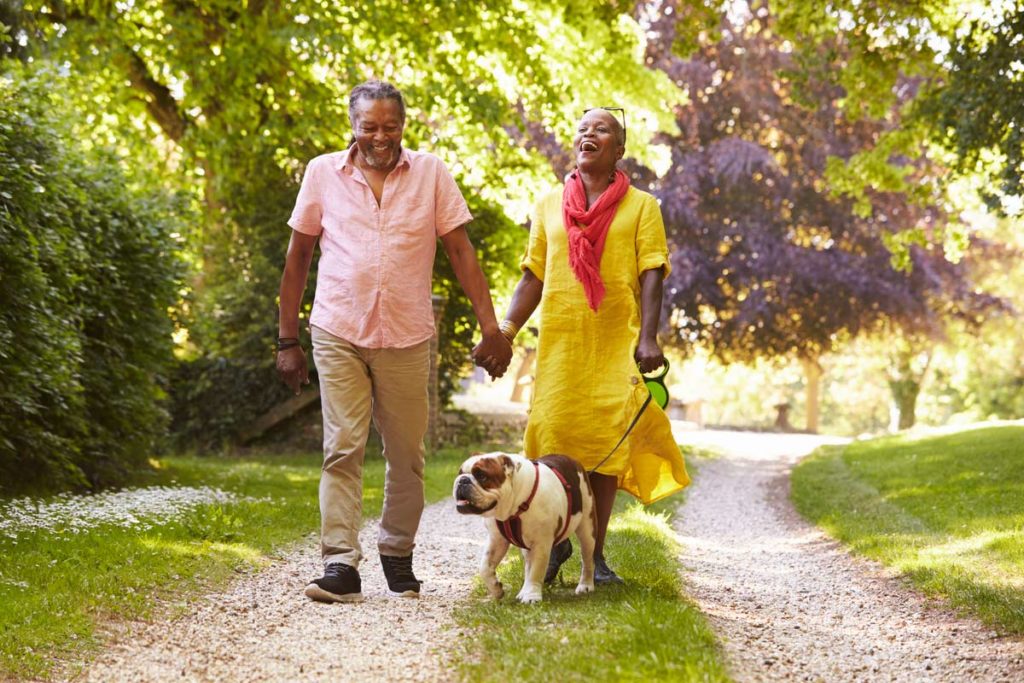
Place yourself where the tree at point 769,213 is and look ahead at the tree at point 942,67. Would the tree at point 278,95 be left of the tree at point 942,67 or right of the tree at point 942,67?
right

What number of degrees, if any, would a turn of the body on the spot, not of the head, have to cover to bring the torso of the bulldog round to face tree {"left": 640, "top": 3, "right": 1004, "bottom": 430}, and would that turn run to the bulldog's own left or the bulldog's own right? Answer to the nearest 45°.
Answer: approximately 135° to the bulldog's own right

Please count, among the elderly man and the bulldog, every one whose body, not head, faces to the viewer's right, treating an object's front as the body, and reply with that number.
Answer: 0

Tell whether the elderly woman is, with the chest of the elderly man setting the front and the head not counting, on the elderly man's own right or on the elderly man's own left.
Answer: on the elderly man's own left

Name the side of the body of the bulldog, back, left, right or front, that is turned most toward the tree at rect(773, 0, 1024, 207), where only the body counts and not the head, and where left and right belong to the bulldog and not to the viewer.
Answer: back

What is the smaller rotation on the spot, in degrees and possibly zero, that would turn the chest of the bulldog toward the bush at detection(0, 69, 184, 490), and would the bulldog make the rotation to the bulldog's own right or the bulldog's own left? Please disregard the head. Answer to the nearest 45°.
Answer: approximately 90° to the bulldog's own right

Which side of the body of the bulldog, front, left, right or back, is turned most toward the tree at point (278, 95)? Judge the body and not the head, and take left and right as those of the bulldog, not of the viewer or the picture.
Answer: right

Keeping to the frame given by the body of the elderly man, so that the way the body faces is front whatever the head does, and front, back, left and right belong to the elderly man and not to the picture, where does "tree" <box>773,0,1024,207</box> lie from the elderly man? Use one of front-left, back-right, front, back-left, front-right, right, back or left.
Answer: back-left

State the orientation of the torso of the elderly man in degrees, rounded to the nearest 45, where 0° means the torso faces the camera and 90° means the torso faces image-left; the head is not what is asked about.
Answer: approximately 0°

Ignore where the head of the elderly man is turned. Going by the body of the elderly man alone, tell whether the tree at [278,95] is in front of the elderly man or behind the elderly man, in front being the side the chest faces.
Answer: behind

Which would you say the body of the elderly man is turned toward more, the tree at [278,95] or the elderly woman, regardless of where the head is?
the elderly woman

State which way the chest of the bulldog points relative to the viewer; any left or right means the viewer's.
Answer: facing the viewer and to the left of the viewer
